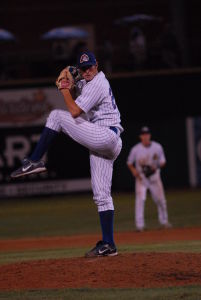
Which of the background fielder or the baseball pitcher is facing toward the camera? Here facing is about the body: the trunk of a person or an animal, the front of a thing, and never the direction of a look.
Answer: the background fielder

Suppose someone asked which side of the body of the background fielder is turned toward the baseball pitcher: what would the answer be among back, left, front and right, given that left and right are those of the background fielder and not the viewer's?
front

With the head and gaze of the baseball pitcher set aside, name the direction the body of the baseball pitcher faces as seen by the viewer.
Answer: to the viewer's left

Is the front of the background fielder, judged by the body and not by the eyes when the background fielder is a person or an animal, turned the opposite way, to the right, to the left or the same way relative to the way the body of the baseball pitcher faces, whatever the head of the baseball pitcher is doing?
to the left

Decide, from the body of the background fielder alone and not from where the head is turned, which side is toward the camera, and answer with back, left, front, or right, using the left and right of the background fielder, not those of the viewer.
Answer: front
